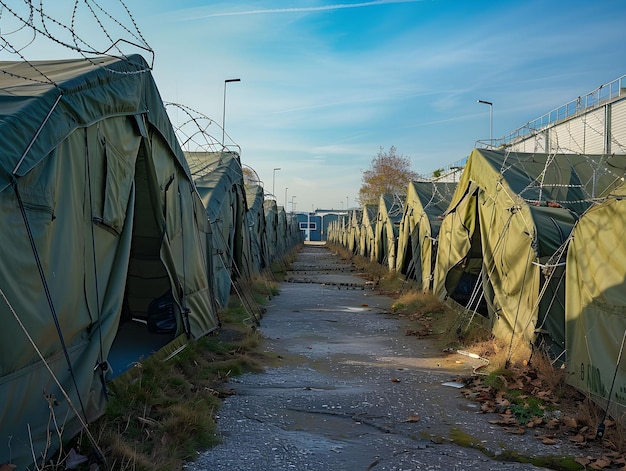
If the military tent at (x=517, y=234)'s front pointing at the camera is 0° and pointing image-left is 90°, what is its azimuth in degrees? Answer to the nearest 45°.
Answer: approximately 45°

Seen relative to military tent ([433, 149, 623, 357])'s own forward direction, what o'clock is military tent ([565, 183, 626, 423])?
military tent ([565, 183, 626, 423]) is roughly at 10 o'clock from military tent ([433, 149, 623, 357]).

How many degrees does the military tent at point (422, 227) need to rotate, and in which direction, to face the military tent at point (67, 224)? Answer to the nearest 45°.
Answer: approximately 45° to its left

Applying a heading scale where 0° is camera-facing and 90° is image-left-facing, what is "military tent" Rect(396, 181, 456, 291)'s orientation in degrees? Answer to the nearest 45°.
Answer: approximately 45°

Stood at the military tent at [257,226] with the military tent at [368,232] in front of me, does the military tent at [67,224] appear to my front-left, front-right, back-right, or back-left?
back-right

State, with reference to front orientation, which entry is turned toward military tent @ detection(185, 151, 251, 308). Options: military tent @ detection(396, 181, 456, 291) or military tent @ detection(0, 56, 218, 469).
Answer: military tent @ detection(396, 181, 456, 291)

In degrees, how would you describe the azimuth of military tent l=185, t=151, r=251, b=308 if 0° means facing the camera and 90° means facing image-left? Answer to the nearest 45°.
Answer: approximately 315°
